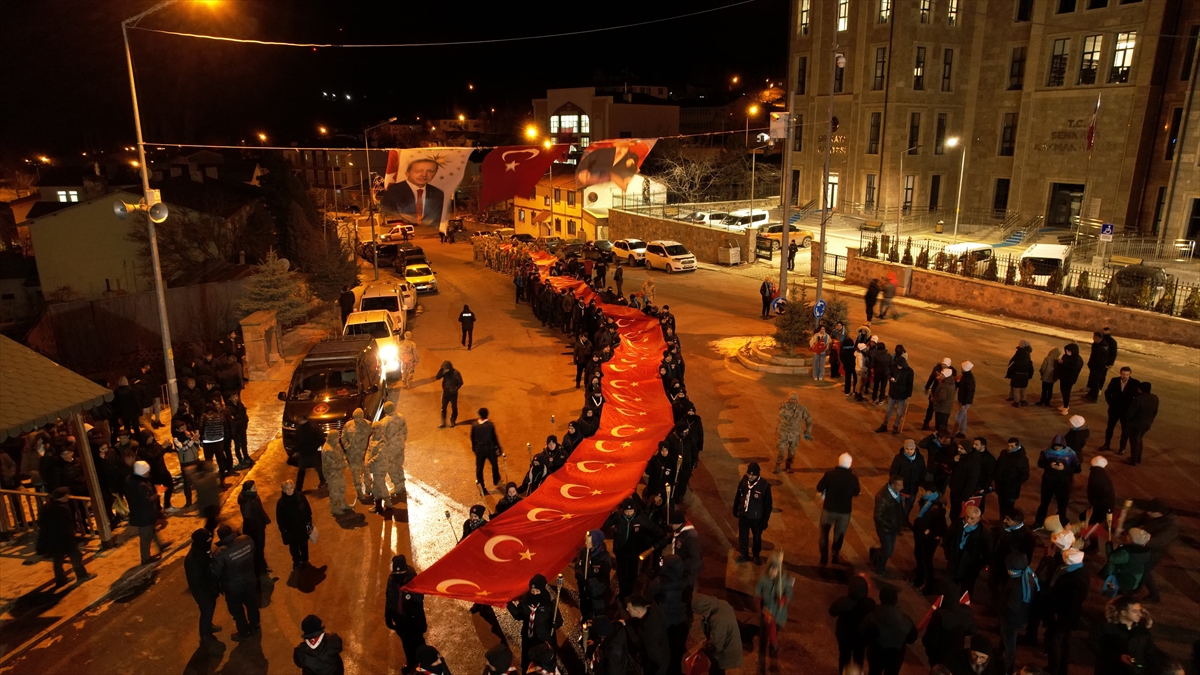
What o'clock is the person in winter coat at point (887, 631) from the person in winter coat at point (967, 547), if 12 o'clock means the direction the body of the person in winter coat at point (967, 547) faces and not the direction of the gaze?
the person in winter coat at point (887, 631) is roughly at 11 o'clock from the person in winter coat at point (967, 547).

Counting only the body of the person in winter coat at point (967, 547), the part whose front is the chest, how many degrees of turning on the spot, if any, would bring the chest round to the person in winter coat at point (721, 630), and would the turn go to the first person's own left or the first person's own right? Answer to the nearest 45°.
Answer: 0° — they already face them

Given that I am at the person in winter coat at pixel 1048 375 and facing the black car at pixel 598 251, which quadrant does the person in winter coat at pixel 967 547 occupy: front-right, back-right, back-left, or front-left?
back-left

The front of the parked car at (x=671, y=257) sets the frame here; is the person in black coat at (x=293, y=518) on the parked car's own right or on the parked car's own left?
on the parked car's own right

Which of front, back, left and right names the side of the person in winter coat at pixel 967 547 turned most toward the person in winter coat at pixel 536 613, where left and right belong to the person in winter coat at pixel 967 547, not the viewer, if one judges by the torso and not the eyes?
front

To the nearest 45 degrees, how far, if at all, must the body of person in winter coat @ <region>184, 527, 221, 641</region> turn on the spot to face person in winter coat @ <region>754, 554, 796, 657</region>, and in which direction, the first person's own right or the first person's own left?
approximately 45° to the first person's own right

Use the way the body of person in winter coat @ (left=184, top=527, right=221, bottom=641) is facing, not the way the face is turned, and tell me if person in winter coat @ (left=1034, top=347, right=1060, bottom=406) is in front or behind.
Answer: in front

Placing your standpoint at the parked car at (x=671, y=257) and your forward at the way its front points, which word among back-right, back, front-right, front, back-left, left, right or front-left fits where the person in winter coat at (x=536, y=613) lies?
front-right

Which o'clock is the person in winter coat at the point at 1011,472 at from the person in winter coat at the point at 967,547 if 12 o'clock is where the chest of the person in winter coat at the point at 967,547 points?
the person in winter coat at the point at 1011,472 is roughly at 5 o'clock from the person in winter coat at the point at 967,547.

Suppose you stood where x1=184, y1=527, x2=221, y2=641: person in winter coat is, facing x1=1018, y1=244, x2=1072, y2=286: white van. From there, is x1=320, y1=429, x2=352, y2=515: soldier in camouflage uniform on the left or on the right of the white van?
left

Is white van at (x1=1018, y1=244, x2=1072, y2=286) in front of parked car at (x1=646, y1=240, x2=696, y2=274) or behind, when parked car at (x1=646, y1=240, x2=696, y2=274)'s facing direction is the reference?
in front
